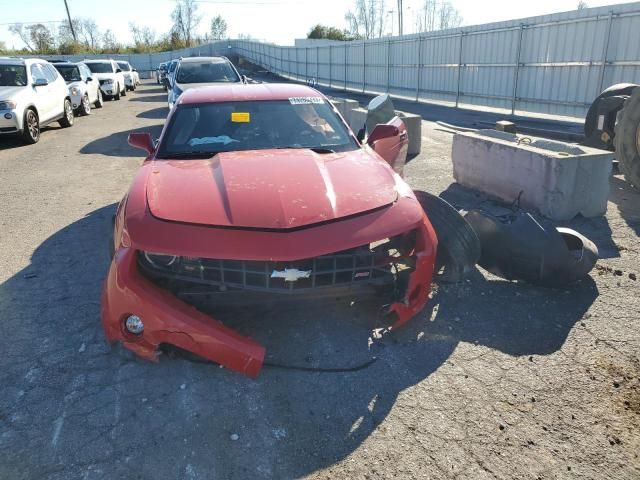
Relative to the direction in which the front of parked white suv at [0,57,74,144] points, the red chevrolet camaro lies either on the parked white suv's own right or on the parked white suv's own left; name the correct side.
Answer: on the parked white suv's own left

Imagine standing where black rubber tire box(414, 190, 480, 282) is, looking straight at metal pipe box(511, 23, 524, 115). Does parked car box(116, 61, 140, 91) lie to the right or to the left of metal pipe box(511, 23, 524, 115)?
left

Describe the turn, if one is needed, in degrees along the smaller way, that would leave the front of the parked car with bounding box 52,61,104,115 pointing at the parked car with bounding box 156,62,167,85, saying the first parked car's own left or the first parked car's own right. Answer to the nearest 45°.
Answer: approximately 135° to the first parked car's own right

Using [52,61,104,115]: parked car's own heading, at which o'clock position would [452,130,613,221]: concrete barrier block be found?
The concrete barrier block is roughly at 10 o'clock from the parked car.

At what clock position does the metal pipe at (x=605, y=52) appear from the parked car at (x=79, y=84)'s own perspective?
The metal pipe is roughly at 9 o'clock from the parked car.

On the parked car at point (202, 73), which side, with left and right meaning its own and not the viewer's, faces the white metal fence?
left

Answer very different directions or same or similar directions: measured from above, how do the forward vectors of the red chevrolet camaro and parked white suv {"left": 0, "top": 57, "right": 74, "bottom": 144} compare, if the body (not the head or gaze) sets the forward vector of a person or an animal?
same or similar directions

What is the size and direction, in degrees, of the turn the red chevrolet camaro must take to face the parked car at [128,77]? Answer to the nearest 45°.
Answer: approximately 180°

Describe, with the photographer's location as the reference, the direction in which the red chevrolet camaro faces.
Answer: facing the viewer

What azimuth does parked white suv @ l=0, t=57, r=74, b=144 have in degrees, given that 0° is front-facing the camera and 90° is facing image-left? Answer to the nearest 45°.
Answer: approximately 45°

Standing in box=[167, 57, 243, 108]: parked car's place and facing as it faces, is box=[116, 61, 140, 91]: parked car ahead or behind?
behind

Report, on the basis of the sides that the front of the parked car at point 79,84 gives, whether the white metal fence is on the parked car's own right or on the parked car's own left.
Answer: on the parked car's own left

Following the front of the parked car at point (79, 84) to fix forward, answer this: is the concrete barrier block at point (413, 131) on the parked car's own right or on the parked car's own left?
on the parked car's own left

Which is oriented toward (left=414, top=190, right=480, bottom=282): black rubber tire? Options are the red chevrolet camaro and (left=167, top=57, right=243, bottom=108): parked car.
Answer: the parked car

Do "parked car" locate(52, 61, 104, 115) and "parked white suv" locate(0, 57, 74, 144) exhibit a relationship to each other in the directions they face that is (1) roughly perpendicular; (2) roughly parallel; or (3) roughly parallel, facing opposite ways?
roughly parallel

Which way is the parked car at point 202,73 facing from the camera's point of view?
toward the camera
